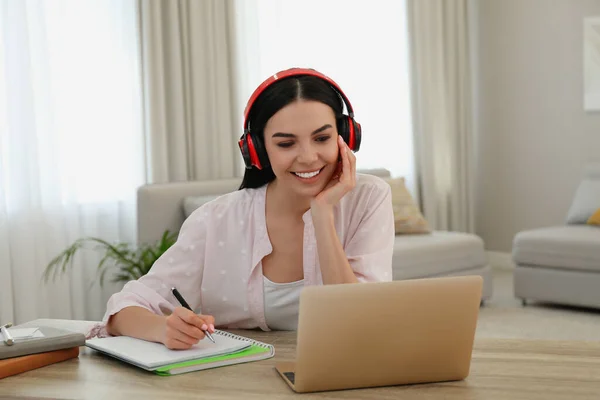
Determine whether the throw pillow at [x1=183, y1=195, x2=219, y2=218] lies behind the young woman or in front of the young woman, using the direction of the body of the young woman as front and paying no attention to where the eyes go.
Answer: behind

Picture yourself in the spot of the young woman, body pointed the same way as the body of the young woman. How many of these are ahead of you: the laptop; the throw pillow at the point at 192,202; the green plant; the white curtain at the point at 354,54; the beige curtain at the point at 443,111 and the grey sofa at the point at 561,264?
1

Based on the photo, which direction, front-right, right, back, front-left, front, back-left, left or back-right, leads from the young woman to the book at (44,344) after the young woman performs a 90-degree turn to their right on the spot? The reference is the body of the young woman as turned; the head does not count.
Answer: front-left

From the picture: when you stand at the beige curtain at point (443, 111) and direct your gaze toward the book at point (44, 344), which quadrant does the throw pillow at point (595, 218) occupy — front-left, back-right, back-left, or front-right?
front-left

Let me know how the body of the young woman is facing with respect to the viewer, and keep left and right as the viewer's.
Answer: facing the viewer

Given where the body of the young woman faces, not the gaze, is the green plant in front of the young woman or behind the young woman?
behind

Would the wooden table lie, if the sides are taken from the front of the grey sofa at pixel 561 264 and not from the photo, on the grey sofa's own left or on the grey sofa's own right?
on the grey sofa's own left

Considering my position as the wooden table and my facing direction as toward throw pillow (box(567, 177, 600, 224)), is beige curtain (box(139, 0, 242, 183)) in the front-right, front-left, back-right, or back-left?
front-left

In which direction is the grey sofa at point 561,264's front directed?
to the viewer's left

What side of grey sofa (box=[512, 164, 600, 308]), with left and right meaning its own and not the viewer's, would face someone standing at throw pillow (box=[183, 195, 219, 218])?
front

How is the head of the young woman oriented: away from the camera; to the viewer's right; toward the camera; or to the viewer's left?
toward the camera

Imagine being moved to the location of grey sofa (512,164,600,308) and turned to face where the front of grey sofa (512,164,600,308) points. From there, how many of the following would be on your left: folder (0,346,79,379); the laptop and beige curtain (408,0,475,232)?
2
